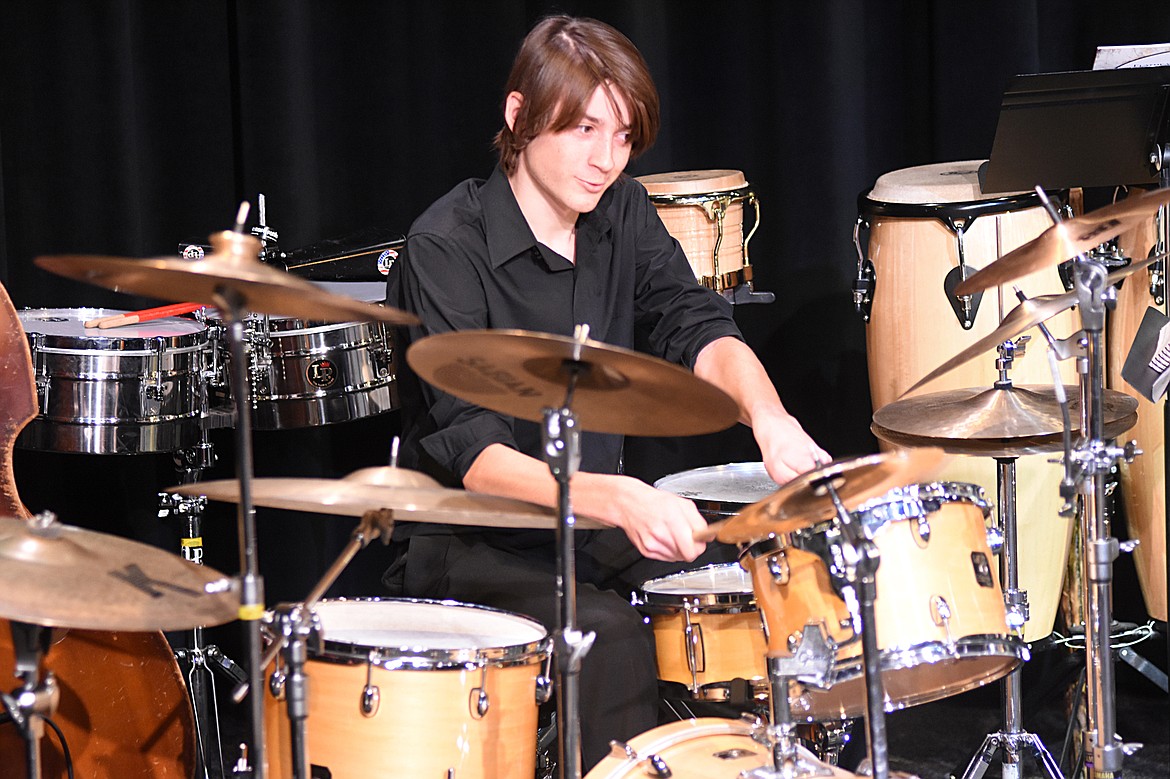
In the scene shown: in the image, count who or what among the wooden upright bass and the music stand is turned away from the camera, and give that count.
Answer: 1

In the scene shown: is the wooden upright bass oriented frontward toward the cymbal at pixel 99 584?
yes

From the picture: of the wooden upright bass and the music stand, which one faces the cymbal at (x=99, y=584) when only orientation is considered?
the wooden upright bass

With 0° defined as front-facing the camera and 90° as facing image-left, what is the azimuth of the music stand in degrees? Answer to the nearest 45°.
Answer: approximately 180°

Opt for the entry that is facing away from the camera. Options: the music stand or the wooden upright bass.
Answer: the music stand

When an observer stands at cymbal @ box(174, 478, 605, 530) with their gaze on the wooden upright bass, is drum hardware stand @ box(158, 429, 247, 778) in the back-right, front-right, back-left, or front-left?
front-right

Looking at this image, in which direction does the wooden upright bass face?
toward the camera

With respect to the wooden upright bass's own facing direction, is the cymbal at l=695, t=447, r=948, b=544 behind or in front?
in front

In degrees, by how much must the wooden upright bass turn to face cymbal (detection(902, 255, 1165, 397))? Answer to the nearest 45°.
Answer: approximately 45° to its left
